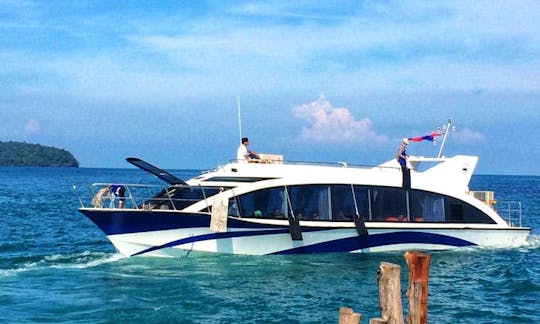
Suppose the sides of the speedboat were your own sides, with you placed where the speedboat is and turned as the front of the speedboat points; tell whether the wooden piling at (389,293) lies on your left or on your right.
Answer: on your left

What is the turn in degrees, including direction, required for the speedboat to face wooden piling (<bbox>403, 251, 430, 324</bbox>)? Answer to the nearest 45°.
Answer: approximately 90° to its left

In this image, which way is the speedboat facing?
to the viewer's left
